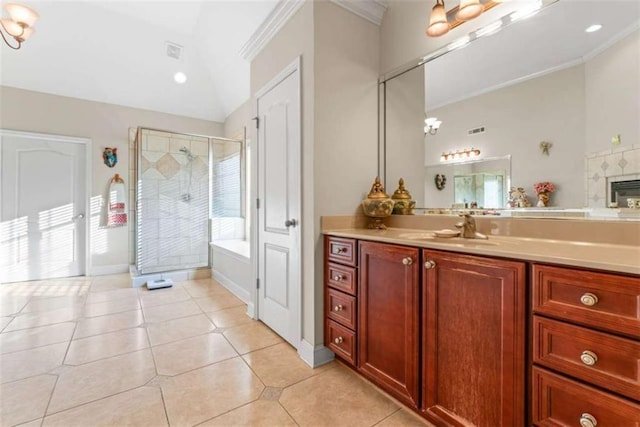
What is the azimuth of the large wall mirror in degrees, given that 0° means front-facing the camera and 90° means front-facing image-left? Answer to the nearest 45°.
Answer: approximately 45°

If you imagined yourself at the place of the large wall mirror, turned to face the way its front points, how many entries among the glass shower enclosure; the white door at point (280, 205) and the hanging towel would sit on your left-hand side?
0

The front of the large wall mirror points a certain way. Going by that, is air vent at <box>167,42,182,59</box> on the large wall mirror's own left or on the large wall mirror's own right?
on the large wall mirror's own right

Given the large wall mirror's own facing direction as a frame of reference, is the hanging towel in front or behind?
in front

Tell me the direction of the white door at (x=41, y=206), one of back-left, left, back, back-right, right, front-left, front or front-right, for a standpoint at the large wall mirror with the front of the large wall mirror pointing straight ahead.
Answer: front-right

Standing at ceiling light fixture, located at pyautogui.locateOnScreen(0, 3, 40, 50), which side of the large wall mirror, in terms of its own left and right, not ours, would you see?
front

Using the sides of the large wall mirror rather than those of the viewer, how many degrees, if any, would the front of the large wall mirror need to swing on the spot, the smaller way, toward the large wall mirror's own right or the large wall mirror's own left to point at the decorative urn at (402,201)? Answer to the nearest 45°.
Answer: approximately 45° to the large wall mirror's own right
